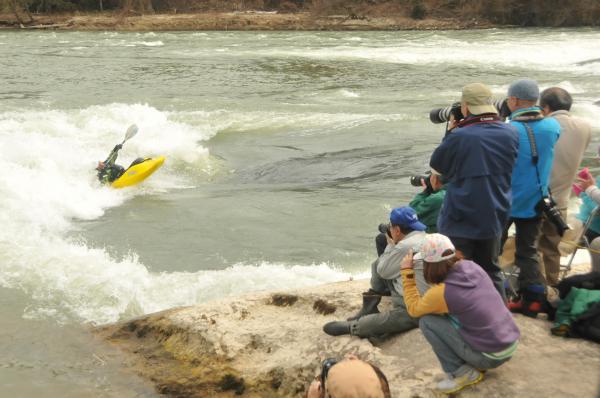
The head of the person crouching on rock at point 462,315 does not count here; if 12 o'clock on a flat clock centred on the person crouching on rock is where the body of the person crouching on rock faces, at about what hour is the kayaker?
The kayaker is roughly at 12 o'clock from the person crouching on rock.

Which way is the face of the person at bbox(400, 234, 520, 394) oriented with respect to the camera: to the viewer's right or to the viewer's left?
to the viewer's left

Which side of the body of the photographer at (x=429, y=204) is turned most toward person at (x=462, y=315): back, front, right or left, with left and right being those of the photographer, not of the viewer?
left

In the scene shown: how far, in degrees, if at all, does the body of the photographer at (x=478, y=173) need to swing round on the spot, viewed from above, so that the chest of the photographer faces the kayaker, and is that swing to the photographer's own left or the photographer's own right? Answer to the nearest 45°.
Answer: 0° — they already face them

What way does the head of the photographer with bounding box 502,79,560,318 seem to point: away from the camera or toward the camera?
away from the camera

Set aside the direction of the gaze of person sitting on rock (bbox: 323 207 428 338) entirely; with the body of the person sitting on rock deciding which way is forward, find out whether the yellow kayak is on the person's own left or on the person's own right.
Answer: on the person's own right

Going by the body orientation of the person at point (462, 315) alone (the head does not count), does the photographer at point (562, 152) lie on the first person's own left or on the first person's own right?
on the first person's own right

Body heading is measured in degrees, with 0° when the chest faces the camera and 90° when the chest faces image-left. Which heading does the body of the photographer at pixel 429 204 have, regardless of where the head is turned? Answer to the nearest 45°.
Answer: approximately 90°

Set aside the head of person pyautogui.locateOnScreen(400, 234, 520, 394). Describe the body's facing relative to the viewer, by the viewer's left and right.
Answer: facing away from the viewer and to the left of the viewer

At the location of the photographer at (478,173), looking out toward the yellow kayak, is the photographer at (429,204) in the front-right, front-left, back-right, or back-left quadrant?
front-right

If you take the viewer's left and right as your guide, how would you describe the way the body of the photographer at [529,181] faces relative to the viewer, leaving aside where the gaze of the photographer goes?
facing away from the viewer and to the left of the viewer

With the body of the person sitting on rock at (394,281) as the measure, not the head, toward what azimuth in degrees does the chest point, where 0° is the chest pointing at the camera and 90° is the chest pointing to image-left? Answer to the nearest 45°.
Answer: approximately 90°

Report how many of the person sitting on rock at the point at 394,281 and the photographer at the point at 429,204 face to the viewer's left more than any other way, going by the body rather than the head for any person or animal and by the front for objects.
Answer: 2

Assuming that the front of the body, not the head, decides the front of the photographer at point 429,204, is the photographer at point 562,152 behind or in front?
behind

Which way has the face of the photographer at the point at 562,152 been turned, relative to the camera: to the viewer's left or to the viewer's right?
to the viewer's left
